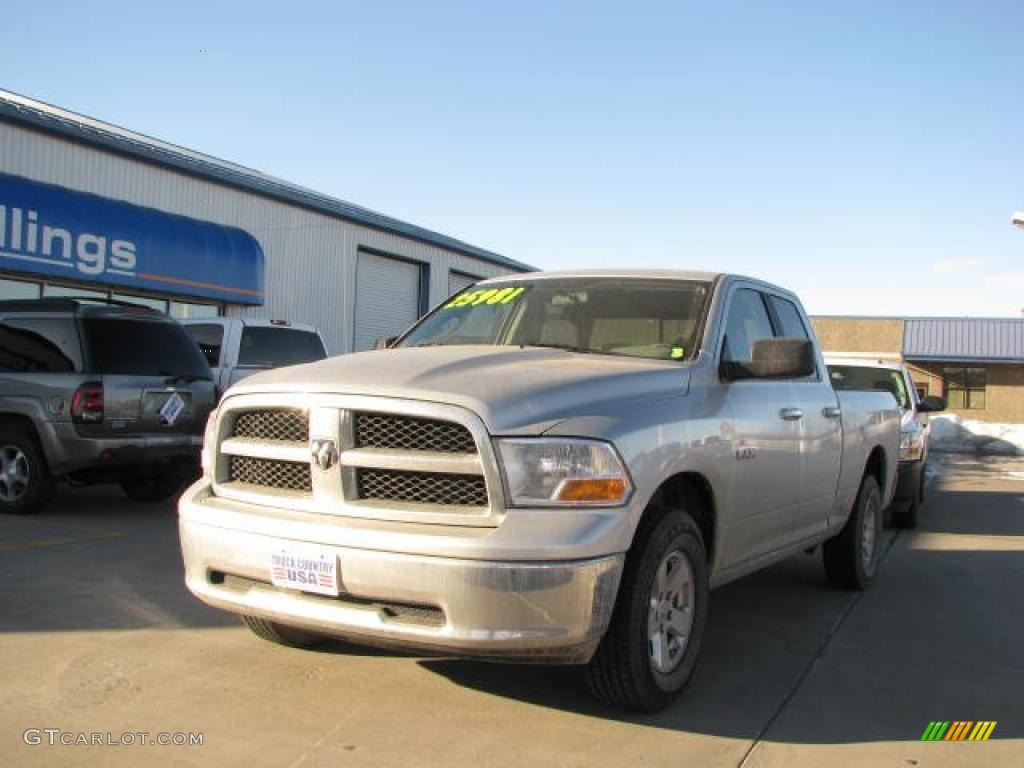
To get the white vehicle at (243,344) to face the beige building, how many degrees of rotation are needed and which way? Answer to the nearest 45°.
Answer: approximately 90° to its right

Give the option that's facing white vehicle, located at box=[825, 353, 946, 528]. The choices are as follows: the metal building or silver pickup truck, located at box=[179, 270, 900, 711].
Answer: the metal building

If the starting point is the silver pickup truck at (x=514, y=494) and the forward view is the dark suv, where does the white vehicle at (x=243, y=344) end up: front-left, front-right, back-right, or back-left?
front-right

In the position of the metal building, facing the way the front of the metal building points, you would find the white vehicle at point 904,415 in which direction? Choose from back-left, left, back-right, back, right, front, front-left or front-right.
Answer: front

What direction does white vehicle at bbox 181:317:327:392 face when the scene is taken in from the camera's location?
facing away from the viewer and to the left of the viewer

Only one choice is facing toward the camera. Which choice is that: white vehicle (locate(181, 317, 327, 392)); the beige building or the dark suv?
the beige building

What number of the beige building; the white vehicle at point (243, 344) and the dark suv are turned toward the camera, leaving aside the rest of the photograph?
1

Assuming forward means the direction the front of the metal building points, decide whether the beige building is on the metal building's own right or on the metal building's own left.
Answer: on the metal building's own left

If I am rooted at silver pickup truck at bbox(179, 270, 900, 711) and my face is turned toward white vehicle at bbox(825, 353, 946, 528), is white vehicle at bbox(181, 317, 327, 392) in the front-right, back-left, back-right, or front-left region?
front-left

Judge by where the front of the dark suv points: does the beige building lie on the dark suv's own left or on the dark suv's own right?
on the dark suv's own right

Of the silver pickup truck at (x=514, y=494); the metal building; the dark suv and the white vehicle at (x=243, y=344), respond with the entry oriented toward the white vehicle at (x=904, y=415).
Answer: the metal building

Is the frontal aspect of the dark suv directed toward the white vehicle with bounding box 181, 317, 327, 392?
no

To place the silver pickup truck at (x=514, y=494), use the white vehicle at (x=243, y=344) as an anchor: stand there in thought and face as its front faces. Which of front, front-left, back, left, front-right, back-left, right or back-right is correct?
back-left

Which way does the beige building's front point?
toward the camera

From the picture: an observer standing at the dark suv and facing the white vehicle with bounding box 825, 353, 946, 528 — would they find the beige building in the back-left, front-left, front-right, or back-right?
front-left

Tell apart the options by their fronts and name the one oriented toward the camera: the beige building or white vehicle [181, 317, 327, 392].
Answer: the beige building

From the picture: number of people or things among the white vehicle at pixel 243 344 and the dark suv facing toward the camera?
0

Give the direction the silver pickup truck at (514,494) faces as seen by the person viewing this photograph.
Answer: facing the viewer and to the left of the viewer

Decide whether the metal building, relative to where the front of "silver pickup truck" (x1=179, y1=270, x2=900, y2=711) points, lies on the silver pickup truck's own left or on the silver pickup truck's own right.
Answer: on the silver pickup truck's own right

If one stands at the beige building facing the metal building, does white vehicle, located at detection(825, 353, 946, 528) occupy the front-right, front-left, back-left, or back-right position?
front-left

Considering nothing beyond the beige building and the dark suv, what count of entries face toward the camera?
1
